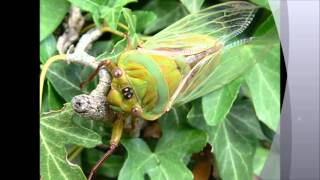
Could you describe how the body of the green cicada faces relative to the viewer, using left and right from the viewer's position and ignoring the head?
facing the viewer and to the left of the viewer
